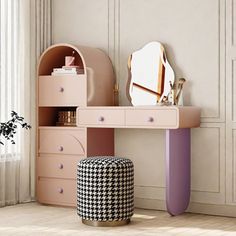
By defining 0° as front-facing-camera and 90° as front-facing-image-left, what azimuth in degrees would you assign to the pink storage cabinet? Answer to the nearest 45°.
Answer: approximately 45°

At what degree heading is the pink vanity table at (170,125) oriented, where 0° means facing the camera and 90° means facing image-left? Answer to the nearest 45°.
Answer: approximately 45°

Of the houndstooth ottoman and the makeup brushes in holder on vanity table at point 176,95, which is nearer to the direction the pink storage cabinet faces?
the houndstooth ottoman

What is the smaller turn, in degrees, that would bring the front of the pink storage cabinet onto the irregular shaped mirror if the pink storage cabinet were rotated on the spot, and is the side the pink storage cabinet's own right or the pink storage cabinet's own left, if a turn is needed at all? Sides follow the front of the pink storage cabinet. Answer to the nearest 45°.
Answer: approximately 135° to the pink storage cabinet's own left

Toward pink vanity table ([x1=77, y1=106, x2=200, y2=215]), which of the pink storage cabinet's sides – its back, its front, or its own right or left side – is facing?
left
